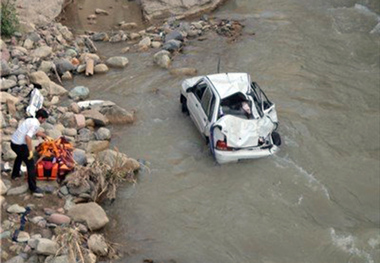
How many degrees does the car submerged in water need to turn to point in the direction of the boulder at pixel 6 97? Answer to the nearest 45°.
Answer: approximately 45° to its left

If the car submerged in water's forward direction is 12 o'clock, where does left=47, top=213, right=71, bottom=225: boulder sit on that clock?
The boulder is roughly at 9 o'clock from the car submerged in water.

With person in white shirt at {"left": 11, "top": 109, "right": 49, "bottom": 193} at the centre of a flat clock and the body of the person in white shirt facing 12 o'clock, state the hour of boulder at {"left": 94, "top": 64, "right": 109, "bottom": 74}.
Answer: The boulder is roughly at 10 o'clock from the person in white shirt.

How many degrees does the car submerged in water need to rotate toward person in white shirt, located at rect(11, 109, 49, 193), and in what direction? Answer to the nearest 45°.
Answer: approximately 90° to its left

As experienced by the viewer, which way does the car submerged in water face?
facing away from the viewer and to the left of the viewer

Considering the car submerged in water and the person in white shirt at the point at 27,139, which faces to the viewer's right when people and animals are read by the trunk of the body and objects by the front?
the person in white shirt

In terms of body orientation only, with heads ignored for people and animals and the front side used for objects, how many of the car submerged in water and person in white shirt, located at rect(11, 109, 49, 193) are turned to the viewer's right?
1

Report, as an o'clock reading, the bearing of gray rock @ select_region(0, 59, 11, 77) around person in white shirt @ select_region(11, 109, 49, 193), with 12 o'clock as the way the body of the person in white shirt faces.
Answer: The gray rock is roughly at 9 o'clock from the person in white shirt.

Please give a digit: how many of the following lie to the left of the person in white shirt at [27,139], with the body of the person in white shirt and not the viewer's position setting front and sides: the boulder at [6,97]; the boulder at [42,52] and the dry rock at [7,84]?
3

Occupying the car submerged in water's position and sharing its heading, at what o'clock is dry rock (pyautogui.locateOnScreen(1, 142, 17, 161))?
The dry rock is roughly at 10 o'clock from the car submerged in water.

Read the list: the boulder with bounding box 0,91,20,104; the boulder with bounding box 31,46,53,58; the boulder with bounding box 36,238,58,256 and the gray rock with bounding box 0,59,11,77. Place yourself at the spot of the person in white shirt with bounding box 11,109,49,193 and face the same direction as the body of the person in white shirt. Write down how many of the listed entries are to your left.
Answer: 3

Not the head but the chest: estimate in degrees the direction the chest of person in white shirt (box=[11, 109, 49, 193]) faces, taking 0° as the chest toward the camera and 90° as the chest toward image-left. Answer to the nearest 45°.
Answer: approximately 270°

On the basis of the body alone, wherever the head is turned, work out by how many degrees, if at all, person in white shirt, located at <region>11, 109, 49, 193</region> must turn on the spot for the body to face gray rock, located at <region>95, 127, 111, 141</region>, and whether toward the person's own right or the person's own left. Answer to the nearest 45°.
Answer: approximately 45° to the person's own left

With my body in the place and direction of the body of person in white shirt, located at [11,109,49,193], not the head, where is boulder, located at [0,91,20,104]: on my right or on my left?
on my left
